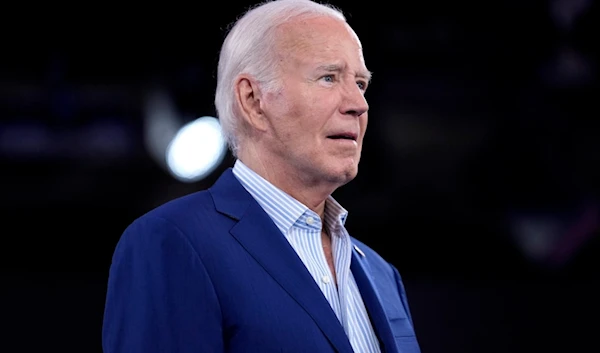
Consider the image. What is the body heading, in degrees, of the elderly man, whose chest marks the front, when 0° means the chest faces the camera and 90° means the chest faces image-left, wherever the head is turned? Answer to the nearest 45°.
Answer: approximately 315°
